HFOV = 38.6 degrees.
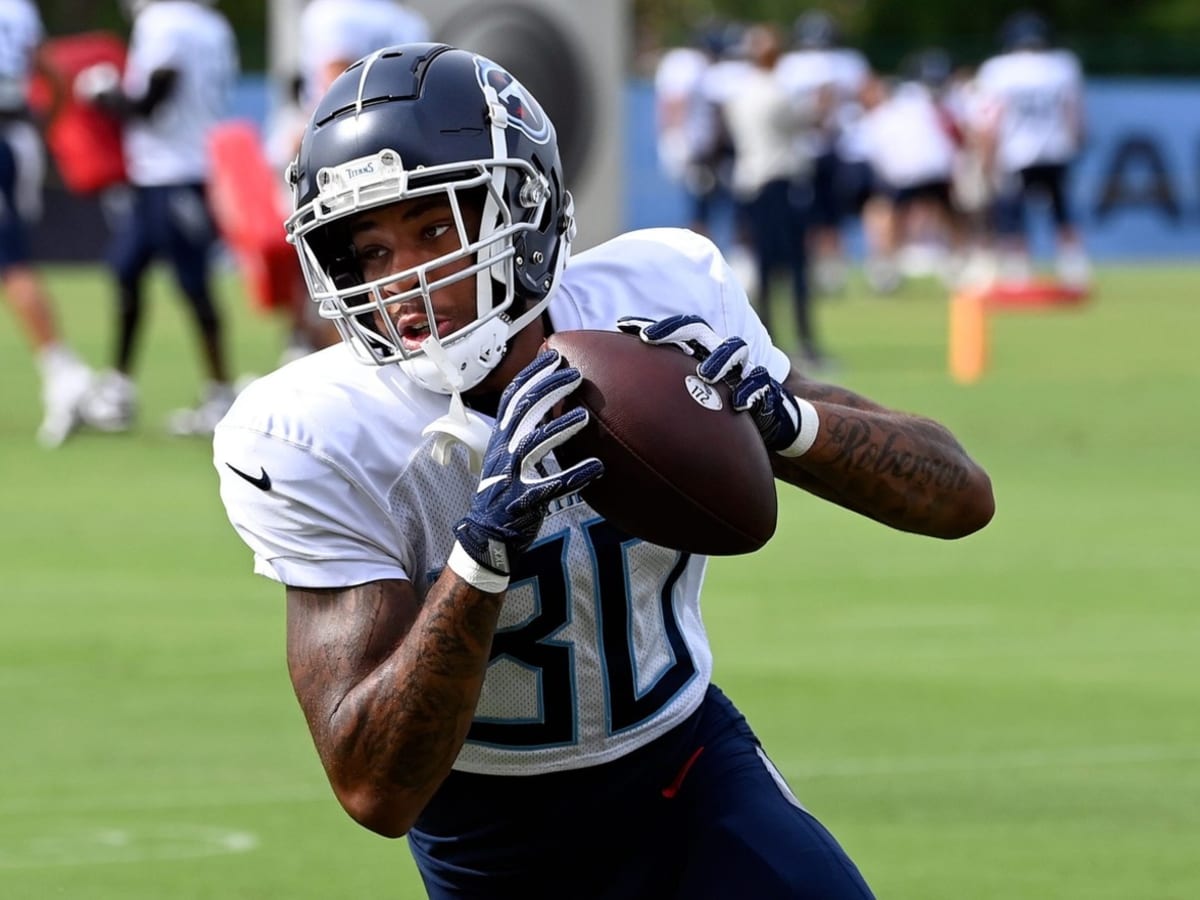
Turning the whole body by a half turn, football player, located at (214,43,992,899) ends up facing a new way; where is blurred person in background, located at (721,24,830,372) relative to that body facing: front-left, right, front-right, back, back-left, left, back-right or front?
front

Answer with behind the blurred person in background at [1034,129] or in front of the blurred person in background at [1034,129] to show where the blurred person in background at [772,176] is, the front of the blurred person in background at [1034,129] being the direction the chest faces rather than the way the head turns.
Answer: behind

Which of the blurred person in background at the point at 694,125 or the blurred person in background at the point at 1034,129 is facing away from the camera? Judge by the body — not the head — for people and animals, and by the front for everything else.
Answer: the blurred person in background at the point at 1034,129

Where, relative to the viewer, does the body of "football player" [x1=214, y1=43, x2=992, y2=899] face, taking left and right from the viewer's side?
facing the viewer

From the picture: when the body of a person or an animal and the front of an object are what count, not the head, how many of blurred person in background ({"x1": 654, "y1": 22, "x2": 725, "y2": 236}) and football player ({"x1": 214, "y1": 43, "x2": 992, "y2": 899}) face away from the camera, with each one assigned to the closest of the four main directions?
0

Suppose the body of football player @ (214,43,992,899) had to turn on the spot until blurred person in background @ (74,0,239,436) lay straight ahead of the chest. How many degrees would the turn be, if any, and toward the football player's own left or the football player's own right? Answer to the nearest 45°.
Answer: approximately 180°

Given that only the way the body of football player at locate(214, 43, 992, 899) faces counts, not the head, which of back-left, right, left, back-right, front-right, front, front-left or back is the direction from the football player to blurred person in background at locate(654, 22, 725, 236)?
back

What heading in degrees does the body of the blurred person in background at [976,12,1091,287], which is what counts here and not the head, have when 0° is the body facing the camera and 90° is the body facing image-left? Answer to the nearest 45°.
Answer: approximately 180°

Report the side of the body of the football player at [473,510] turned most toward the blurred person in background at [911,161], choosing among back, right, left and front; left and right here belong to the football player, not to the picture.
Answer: back
